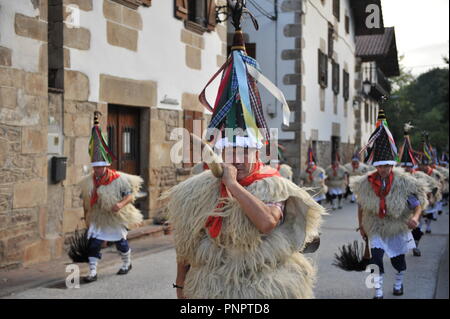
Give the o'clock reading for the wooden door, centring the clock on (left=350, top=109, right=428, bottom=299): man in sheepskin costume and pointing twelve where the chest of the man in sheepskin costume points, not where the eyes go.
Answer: The wooden door is roughly at 4 o'clock from the man in sheepskin costume.

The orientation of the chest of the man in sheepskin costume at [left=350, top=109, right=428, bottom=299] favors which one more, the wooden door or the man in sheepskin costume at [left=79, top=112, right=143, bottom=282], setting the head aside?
the man in sheepskin costume

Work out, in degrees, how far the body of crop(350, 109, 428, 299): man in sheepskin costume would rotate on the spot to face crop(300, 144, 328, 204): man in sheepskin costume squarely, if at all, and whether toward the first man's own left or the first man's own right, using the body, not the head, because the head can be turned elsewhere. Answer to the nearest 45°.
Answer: approximately 180°

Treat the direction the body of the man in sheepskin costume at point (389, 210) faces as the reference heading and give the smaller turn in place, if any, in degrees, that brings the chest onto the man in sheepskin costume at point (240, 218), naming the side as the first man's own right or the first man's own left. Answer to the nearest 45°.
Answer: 0° — they already face them

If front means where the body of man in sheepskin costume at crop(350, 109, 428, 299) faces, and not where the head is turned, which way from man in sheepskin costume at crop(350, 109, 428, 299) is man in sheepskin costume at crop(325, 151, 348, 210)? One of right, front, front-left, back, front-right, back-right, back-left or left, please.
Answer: back

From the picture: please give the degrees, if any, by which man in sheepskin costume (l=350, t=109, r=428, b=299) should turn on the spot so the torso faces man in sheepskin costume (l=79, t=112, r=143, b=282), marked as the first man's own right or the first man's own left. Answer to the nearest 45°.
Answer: approximately 90° to the first man's own right

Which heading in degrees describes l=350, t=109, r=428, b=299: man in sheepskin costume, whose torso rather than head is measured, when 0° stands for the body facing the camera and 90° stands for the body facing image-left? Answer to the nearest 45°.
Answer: approximately 0°
